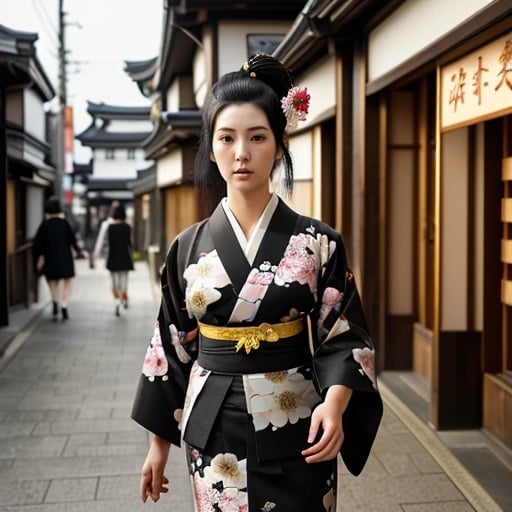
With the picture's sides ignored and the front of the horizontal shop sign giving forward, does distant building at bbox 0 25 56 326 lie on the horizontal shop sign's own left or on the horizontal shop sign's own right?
on the horizontal shop sign's own right

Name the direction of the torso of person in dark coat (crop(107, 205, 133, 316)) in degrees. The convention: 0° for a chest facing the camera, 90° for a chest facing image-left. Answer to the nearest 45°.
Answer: approximately 180°

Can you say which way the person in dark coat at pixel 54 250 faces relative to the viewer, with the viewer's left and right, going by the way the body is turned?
facing away from the viewer

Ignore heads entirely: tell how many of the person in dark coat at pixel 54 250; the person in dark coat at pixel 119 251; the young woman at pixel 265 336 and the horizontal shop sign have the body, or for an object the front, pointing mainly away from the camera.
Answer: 2

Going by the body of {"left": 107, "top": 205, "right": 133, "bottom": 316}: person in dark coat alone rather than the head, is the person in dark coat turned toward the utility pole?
yes

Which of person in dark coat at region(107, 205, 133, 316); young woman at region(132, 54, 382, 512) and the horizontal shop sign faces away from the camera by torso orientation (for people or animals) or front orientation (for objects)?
the person in dark coat

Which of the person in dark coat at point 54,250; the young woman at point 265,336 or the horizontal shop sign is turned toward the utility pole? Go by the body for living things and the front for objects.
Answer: the person in dark coat

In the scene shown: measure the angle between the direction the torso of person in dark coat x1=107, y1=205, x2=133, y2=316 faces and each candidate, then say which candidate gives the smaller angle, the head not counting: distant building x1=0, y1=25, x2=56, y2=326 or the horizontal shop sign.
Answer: the distant building

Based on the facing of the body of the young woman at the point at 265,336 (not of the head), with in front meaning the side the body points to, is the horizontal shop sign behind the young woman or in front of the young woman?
behind

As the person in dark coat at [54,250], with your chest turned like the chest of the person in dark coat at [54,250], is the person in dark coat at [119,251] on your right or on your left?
on your right

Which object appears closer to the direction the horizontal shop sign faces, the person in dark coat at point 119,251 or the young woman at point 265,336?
the young woman

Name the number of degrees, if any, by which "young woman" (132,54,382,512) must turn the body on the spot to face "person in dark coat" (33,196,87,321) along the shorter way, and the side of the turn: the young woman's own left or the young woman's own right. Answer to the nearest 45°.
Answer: approximately 180°

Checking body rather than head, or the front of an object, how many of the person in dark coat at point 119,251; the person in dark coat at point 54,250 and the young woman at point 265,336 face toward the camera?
1
